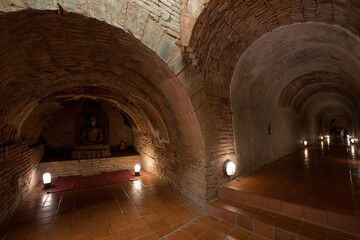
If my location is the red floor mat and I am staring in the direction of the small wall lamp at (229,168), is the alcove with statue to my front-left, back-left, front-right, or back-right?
back-left

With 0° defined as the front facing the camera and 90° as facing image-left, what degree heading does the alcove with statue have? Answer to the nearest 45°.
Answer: approximately 0°

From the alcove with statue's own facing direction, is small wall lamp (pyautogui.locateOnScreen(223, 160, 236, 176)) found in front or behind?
in front

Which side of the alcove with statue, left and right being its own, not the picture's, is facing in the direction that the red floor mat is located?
front
